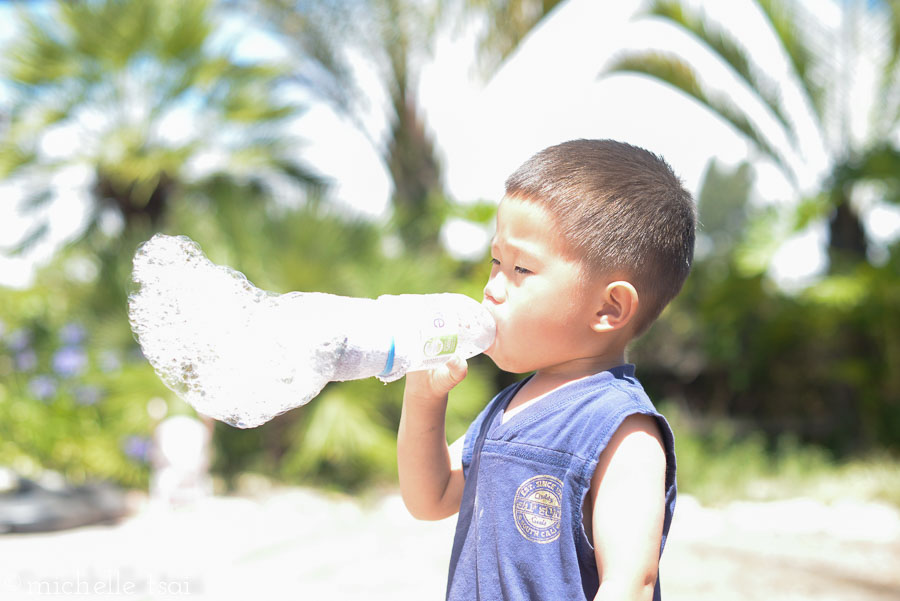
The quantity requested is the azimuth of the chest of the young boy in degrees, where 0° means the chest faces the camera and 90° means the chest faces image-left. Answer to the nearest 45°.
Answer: approximately 45°

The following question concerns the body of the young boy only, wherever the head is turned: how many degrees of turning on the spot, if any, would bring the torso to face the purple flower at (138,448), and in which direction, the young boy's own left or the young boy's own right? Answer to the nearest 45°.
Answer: approximately 90° to the young boy's own right

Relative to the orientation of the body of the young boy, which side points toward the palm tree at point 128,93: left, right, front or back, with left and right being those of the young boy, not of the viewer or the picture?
right

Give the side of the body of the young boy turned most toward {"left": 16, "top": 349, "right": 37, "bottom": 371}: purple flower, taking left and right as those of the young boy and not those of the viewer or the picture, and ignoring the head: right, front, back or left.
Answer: right

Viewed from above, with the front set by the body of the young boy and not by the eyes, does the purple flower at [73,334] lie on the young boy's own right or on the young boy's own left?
on the young boy's own right

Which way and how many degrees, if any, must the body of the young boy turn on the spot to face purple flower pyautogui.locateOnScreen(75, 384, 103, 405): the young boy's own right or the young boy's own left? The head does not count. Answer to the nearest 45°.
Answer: approximately 90° to the young boy's own right

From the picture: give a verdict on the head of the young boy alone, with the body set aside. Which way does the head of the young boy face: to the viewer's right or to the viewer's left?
to the viewer's left

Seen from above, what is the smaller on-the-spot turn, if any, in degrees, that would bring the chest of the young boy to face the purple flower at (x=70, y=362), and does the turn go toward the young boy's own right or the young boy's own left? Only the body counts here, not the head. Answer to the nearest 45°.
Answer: approximately 90° to the young boy's own right
